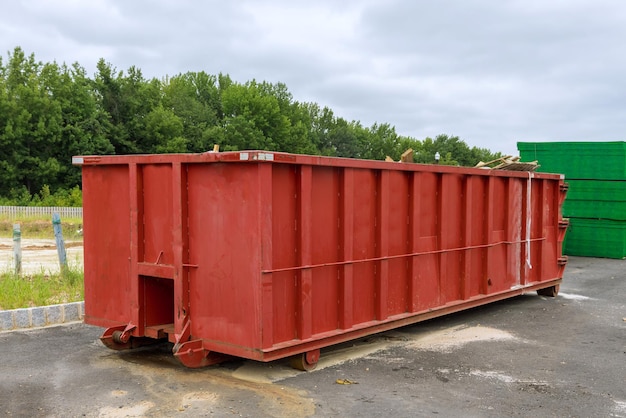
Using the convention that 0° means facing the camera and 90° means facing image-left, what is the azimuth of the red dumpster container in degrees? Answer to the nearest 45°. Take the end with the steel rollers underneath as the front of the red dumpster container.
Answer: approximately 45°
